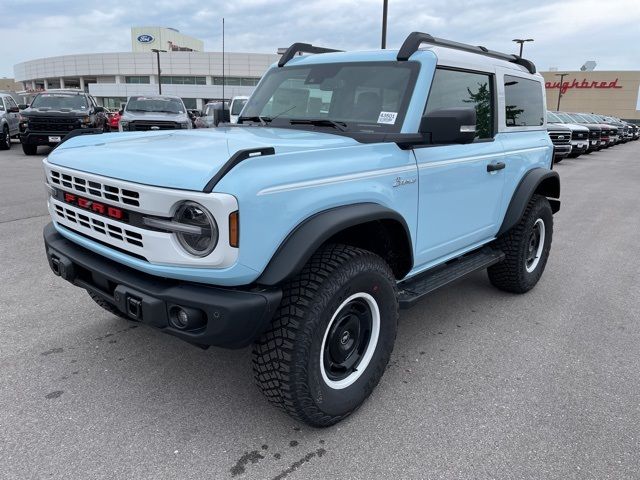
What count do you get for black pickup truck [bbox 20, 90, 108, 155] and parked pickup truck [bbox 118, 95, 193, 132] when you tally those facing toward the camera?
2

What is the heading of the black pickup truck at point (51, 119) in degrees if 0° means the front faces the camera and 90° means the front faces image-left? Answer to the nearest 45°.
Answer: approximately 0°

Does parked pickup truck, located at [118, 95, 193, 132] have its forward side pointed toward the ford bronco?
yes

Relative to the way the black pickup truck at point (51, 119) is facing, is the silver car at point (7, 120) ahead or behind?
behind

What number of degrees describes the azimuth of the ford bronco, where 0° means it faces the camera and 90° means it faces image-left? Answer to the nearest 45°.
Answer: approximately 45°

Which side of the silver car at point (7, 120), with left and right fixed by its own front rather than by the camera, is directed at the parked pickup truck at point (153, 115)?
left

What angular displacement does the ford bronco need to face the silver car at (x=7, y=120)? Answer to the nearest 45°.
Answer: approximately 90° to its right

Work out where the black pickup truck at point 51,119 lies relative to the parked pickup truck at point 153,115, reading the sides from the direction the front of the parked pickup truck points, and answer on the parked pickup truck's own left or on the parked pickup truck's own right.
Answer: on the parked pickup truck's own right

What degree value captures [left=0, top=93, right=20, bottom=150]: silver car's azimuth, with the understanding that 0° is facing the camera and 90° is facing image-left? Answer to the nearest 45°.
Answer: approximately 45°

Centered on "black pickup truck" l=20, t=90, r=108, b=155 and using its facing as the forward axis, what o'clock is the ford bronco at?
The ford bronco is roughly at 12 o'clock from the black pickup truck.

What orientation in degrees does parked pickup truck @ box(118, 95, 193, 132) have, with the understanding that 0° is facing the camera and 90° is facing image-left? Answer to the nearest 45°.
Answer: approximately 0°
